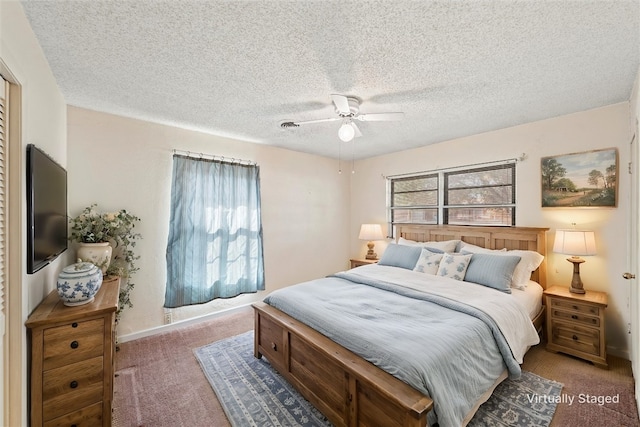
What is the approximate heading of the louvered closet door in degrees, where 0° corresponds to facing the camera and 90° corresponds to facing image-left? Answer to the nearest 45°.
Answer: approximately 270°

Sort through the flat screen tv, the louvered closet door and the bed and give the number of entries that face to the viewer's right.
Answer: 2

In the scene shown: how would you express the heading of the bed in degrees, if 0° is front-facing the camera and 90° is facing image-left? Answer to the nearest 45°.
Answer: approximately 45°

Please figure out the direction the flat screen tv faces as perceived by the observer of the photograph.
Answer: facing to the right of the viewer

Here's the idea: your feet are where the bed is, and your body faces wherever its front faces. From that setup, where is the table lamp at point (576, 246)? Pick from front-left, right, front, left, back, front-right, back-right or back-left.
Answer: back
